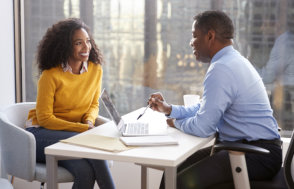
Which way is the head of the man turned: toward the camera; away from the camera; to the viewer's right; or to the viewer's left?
to the viewer's left

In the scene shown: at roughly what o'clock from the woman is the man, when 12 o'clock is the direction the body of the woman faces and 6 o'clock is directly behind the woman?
The man is roughly at 12 o'clock from the woman.

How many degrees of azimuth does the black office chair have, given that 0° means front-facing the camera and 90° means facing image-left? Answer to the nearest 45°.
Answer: approximately 90°

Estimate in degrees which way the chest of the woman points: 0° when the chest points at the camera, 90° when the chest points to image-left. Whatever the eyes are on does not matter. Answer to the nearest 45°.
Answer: approximately 315°

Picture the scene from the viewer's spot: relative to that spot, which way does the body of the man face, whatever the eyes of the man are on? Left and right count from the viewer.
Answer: facing to the left of the viewer

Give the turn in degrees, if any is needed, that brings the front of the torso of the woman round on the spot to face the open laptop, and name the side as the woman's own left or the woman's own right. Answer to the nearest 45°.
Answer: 0° — they already face it
